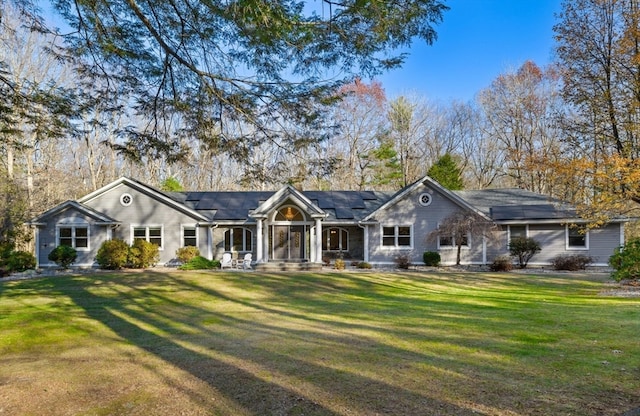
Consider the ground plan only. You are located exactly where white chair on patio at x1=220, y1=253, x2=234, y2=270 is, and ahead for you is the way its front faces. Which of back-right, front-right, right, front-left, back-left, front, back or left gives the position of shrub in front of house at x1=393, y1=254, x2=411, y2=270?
left

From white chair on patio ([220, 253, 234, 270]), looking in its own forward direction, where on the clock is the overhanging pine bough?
The overhanging pine bough is roughly at 12 o'clock from the white chair on patio.

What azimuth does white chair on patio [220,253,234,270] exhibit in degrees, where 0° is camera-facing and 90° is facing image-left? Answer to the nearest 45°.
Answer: approximately 0°

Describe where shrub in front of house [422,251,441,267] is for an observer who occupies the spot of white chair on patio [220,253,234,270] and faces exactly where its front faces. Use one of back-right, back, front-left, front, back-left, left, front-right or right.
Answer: left

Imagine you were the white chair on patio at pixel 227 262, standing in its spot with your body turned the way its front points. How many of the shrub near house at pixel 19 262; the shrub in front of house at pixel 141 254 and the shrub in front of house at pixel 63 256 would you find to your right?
3

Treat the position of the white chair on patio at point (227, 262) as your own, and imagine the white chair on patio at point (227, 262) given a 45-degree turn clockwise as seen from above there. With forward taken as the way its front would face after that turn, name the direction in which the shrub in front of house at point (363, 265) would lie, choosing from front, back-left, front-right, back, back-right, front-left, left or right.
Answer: back-left

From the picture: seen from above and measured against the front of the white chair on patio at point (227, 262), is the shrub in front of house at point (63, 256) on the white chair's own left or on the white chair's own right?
on the white chair's own right

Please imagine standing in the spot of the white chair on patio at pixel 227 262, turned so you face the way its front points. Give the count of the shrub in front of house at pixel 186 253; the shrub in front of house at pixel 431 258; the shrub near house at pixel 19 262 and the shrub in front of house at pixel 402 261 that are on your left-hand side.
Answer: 2

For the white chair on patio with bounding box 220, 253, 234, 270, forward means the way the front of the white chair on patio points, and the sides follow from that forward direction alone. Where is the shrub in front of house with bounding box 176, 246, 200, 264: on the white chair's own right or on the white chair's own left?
on the white chair's own right

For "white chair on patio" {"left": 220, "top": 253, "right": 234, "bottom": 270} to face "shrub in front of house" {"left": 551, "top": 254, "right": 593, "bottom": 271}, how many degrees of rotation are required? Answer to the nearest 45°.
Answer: approximately 90° to its left
